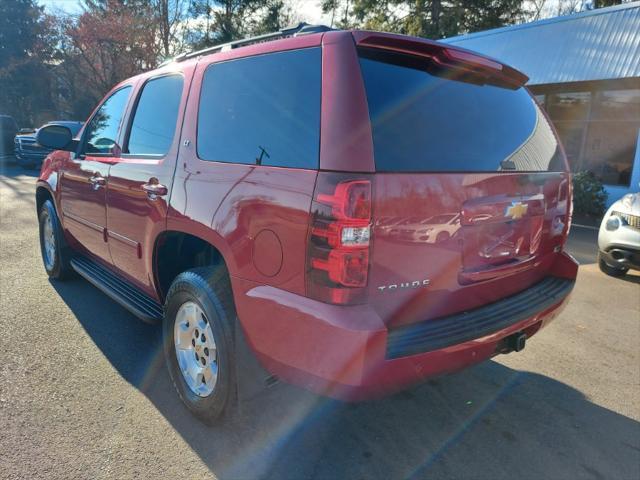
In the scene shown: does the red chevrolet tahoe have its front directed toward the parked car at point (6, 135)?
yes

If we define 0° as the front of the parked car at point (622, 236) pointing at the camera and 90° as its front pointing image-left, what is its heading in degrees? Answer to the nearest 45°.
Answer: approximately 45°

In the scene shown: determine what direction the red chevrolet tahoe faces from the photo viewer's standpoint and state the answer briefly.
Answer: facing away from the viewer and to the left of the viewer

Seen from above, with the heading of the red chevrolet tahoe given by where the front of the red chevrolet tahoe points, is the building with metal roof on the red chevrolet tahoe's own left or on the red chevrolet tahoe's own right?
on the red chevrolet tahoe's own right

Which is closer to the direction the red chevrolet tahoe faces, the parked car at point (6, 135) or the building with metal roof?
the parked car
